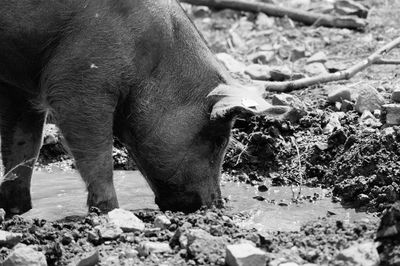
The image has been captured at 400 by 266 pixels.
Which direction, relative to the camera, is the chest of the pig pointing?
to the viewer's right

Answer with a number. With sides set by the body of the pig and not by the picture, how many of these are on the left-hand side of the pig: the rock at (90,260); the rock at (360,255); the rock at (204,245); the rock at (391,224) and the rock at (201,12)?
1

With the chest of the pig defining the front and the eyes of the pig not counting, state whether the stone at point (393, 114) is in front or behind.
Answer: in front

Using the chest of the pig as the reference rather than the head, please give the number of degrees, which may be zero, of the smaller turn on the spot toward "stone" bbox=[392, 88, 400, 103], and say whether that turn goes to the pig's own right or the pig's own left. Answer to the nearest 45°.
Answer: approximately 45° to the pig's own left

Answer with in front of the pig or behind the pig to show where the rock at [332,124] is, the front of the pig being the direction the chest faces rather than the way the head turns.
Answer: in front

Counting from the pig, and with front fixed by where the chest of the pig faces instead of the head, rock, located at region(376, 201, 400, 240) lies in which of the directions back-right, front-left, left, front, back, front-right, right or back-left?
front-right

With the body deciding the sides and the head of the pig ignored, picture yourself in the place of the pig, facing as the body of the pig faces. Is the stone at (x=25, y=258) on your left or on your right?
on your right

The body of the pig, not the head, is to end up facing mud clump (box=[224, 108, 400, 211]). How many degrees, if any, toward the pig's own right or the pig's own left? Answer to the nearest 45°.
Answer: approximately 45° to the pig's own left

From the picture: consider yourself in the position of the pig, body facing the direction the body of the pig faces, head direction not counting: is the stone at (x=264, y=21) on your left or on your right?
on your left

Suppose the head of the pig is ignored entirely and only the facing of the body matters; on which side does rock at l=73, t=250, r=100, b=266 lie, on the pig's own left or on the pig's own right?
on the pig's own right
